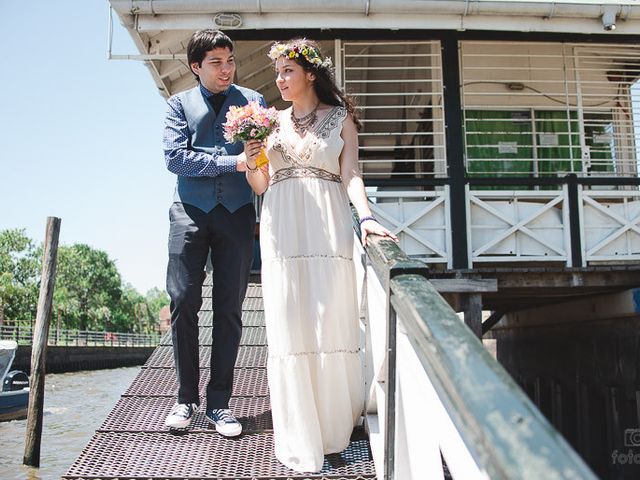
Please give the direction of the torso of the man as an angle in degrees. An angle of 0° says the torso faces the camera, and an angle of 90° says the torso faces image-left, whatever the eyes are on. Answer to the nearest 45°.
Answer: approximately 0°

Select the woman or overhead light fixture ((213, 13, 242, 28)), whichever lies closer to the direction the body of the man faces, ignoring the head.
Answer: the woman

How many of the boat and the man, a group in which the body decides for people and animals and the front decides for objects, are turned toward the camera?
1

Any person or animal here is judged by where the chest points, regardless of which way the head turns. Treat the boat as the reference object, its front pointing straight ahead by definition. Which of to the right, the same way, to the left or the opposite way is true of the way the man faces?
to the left

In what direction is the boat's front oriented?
to the viewer's left

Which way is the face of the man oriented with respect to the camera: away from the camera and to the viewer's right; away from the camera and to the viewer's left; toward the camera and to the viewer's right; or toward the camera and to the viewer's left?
toward the camera and to the viewer's right

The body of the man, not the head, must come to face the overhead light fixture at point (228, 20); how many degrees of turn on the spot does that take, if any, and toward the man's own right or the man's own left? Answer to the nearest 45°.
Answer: approximately 180°
